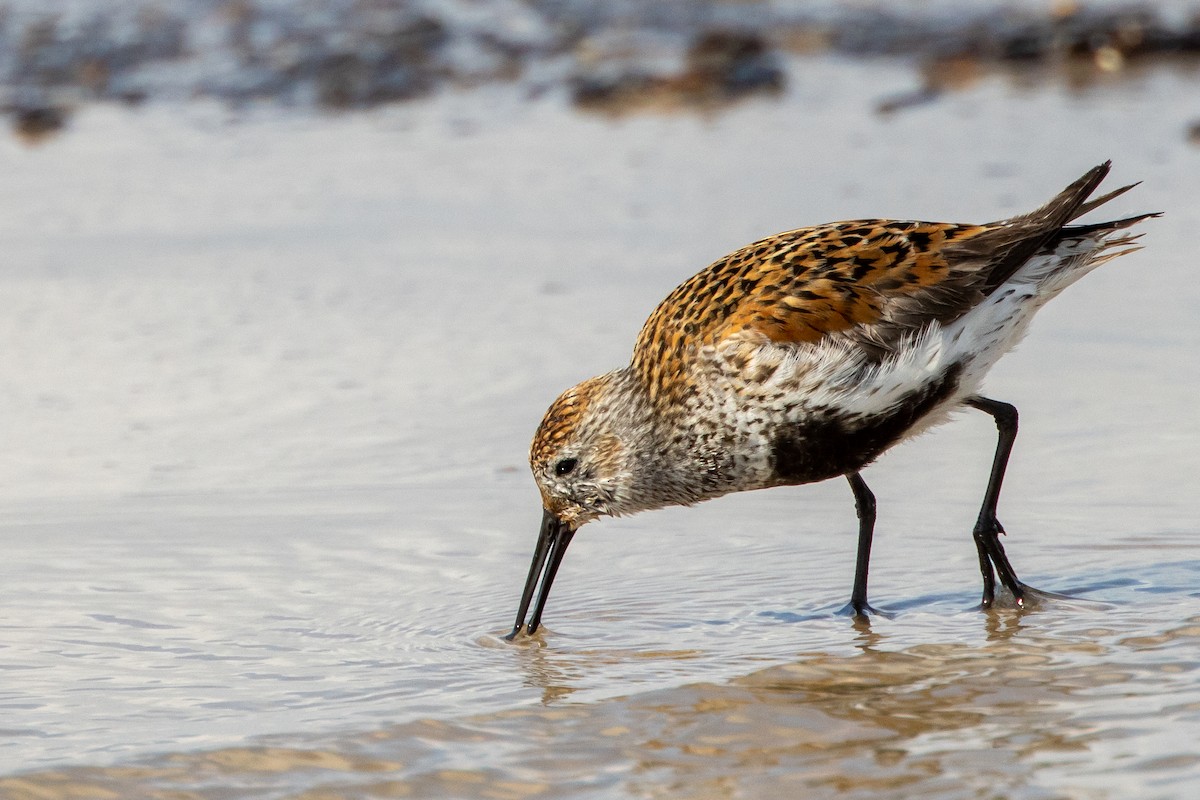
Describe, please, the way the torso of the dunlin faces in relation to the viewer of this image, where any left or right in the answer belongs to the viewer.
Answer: facing to the left of the viewer
